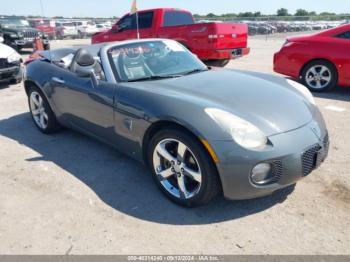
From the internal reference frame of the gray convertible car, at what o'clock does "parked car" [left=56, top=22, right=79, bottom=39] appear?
The parked car is roughly at 7 o'clock from the gray convertible car.

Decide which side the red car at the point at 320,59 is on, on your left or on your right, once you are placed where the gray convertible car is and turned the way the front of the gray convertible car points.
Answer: on your left

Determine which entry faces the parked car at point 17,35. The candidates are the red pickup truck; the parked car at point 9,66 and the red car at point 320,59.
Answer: the red pickup truck

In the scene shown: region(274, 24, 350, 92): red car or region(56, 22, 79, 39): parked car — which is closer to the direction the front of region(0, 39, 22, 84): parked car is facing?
the red car

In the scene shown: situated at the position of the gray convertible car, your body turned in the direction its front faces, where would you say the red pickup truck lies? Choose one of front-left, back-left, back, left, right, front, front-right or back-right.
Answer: back-left

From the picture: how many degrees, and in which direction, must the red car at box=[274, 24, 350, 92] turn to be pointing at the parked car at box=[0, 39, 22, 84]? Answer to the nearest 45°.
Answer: approximately 180°

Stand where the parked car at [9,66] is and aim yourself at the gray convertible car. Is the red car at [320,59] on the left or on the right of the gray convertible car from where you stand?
left

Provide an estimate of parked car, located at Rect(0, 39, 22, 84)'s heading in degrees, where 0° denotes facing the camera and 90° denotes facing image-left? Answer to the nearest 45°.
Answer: approximately 315°

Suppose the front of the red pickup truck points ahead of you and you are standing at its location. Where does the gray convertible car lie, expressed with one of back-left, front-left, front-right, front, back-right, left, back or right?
back-left

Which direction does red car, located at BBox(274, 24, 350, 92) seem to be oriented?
to the viewer's right

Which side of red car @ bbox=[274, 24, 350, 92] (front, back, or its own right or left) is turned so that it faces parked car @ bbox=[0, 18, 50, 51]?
back

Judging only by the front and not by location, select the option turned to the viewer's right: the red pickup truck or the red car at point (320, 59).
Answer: the red car

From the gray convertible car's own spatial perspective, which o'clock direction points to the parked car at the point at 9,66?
The parked car is roughly at 6 o'clock from the gray convertible car.
